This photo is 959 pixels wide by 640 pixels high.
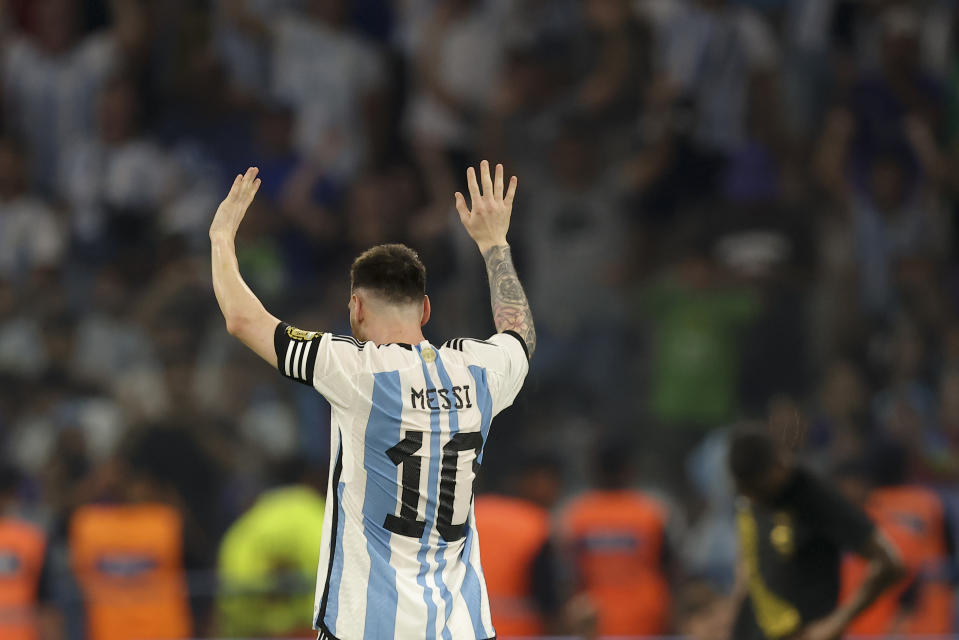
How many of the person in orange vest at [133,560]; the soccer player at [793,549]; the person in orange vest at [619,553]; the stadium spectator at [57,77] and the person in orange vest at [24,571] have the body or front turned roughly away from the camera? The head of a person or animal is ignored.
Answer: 3

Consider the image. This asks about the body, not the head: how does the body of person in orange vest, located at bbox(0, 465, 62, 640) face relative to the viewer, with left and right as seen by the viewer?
facing away from the viewer

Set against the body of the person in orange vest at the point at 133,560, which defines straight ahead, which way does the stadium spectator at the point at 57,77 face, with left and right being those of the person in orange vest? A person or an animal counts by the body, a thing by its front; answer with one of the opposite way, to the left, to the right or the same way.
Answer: the opposite way

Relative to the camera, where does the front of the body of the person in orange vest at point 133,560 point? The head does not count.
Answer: away from the camera

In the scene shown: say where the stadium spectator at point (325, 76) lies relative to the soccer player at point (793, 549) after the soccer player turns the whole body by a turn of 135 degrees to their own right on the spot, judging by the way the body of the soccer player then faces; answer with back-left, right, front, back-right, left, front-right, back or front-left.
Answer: front-left

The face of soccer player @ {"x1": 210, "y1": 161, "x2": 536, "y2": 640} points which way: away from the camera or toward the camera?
away from the camera

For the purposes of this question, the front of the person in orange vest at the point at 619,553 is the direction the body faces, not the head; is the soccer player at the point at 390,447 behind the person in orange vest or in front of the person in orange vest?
behind

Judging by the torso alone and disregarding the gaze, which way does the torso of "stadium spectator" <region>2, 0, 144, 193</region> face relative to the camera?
toward the camera

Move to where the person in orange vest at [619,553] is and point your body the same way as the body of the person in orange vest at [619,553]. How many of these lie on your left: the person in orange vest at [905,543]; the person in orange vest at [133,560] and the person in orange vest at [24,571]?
2

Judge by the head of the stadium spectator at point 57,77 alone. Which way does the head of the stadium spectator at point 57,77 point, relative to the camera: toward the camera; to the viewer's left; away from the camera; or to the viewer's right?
toward the camera

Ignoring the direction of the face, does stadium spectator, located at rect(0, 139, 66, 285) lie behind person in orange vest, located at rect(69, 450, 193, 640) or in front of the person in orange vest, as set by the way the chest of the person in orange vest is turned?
in front

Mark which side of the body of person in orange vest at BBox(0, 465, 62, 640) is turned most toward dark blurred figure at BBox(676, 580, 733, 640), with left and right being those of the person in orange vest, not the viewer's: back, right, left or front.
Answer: right

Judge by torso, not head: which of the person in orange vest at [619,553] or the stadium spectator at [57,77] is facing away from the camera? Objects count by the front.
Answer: the person in orange vest

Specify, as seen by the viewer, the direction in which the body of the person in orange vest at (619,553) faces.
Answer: away from the camera

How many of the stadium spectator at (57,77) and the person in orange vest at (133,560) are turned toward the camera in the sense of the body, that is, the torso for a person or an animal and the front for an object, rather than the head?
1

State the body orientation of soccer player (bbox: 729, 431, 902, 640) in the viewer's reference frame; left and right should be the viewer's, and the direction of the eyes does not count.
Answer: facing the viewer and to the left of the viewer
